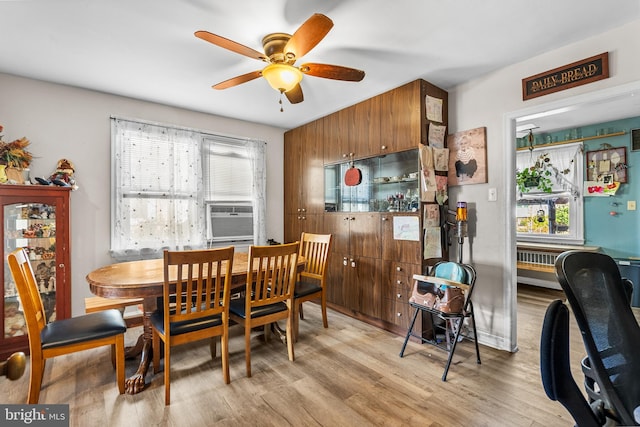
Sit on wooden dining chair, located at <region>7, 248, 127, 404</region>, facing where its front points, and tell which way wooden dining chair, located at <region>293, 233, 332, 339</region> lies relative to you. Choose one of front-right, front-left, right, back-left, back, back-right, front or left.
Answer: front

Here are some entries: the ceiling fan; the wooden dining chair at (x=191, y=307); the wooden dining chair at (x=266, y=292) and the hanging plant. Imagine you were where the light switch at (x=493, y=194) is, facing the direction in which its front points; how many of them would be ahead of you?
3

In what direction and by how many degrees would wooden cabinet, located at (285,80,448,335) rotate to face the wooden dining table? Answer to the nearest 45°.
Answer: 0° — it already faces it

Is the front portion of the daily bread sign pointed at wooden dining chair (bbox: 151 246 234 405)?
yes

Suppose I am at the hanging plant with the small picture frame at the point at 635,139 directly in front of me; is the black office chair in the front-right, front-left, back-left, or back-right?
front-right

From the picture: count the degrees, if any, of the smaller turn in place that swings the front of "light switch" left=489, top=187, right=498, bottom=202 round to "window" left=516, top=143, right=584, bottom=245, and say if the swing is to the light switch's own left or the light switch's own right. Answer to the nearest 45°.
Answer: approximately 135° to the light switch's own right

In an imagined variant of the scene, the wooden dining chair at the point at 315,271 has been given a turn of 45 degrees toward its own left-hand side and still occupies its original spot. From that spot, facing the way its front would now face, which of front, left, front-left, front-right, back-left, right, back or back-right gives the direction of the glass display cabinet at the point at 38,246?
right

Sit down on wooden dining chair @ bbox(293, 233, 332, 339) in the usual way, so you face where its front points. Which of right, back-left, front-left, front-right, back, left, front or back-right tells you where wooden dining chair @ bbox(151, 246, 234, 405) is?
front

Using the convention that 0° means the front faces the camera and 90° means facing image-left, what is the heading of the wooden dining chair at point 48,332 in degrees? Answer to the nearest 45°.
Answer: approximately 270°

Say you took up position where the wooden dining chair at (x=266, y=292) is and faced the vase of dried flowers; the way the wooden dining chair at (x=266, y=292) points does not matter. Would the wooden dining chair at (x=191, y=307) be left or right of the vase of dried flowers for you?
left

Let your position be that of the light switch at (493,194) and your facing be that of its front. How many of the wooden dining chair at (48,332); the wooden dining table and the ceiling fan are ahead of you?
3

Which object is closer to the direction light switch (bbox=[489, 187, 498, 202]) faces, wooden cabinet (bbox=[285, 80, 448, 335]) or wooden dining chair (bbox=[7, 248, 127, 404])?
the wooden dining chair

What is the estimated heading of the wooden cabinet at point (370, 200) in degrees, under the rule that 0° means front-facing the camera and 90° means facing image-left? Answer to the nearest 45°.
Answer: approximately 45°

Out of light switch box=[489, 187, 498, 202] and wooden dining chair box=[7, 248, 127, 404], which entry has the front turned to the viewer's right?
the wooden dining chair

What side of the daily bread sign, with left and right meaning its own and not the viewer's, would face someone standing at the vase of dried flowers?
front

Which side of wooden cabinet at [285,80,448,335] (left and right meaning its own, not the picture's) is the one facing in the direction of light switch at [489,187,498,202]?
left
